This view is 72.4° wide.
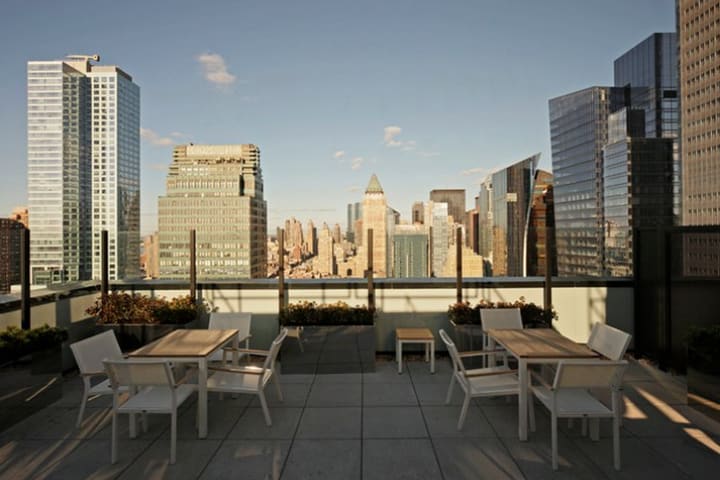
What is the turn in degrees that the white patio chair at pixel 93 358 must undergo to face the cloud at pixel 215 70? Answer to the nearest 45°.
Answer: approximately 135° to its left

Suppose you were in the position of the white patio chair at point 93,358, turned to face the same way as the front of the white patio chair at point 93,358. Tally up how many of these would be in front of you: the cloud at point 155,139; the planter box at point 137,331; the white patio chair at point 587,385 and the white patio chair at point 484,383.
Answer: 2

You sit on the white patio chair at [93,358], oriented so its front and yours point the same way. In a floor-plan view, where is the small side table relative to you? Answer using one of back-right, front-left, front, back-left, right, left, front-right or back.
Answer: front-left

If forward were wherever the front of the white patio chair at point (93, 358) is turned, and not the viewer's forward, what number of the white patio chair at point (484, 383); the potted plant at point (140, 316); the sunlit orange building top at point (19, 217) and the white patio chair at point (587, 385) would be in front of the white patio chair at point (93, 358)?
2

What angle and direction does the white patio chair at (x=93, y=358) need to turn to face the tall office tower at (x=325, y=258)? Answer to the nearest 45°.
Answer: approximately 90° to its left

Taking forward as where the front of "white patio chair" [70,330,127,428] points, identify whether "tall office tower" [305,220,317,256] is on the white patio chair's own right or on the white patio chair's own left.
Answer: on the white patio chair's own left

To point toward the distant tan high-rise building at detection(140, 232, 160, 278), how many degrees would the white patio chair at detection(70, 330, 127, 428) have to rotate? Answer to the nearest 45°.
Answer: approximately 135° to its left

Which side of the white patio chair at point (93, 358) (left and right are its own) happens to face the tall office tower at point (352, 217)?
left

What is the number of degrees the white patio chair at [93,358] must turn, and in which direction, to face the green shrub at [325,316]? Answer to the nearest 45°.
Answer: approximately 45° to its left

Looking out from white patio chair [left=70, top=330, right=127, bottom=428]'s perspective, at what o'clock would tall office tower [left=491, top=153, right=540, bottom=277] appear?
The tall office tower is roughly at 10 o'clock from the white patio chair.

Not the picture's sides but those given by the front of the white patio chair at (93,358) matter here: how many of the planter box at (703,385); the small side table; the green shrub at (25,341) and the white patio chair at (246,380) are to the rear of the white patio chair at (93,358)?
1

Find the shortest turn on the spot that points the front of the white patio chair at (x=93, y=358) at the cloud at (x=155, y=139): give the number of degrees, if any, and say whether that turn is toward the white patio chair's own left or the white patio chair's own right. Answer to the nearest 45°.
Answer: approximately 135° to the white patio chair's own left

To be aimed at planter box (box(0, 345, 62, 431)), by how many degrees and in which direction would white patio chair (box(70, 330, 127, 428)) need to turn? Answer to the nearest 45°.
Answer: approximately 180°

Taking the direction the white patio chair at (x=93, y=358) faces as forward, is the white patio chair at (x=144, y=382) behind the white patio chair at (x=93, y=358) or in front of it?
in front

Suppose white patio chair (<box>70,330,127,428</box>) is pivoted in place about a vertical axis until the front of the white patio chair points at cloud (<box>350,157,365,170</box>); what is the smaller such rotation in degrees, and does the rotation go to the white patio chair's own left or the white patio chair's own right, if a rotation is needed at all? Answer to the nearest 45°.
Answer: approximately 90° to the white patio chair's own left
